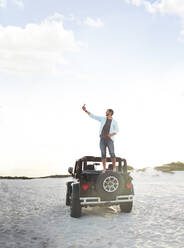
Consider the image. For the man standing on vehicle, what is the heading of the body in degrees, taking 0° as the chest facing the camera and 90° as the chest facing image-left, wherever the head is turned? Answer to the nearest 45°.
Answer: approximately 45°
